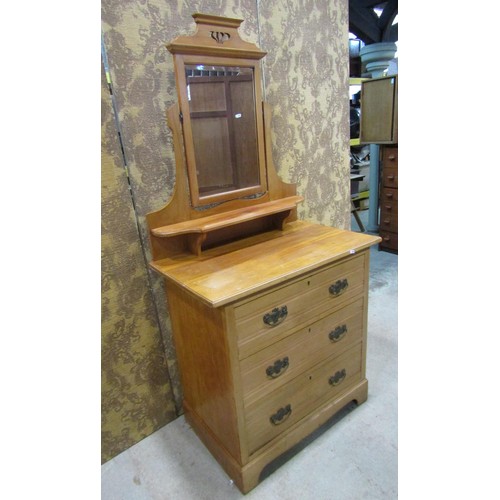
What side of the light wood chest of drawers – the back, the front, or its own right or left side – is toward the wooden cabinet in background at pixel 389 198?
left

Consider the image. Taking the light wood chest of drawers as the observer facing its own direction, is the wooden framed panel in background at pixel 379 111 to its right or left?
on its left

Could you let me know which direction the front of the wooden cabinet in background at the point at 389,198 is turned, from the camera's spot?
facing the viewer and to the left of the viewer

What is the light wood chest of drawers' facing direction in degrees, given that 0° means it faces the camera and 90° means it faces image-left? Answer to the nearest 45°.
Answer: approximately 315°

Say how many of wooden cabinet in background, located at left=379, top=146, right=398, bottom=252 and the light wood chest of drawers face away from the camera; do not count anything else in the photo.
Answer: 0

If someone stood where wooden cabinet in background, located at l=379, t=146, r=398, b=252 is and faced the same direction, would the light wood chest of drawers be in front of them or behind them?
in front

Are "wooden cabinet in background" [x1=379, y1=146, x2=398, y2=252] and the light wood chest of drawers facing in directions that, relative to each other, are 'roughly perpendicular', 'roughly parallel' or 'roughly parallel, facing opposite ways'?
roughly perpendicular
